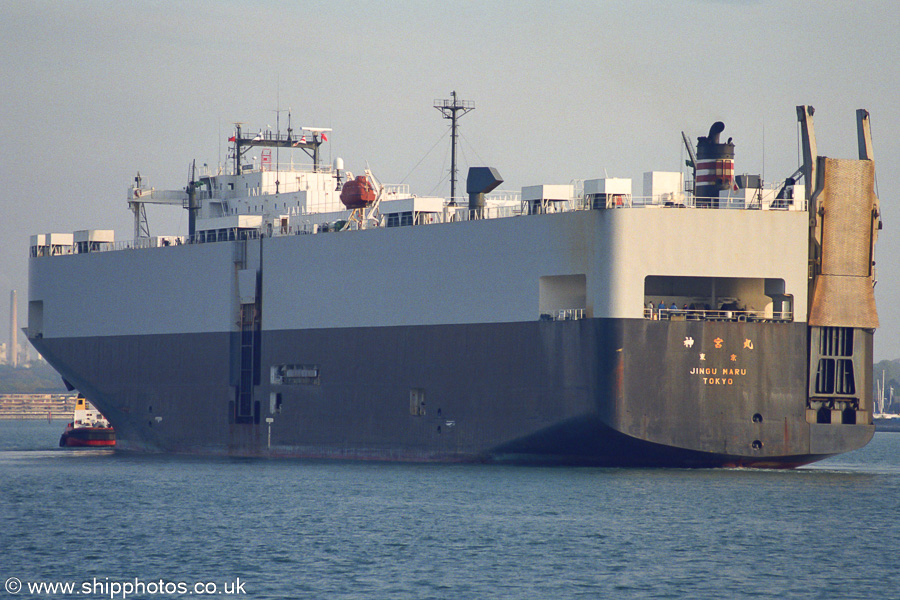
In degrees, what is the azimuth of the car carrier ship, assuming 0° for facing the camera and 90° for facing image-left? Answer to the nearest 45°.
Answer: approximately 135°
